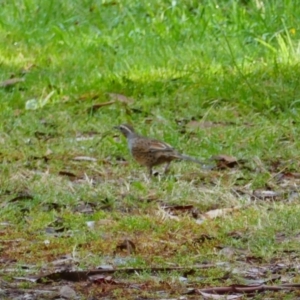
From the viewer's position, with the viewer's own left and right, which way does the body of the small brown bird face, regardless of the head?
facing to the left of the viewer

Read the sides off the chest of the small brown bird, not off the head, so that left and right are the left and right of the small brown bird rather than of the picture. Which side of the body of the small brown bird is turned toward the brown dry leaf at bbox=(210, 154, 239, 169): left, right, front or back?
back

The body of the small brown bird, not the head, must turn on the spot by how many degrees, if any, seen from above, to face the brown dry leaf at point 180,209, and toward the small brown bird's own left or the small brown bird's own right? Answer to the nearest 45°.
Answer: approximately 90° to the small brown bird's own left

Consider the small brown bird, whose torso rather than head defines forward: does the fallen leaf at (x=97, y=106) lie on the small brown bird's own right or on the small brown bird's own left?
on the small brown bird's own right

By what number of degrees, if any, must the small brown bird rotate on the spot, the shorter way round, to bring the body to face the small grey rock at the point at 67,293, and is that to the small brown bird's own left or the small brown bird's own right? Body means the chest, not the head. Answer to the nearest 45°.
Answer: approximately 90° to the small brown bird's own left

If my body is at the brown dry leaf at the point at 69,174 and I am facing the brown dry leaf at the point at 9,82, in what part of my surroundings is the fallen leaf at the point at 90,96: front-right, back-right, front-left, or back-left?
front-right

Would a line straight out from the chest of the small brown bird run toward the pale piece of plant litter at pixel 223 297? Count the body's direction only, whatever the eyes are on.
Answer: no

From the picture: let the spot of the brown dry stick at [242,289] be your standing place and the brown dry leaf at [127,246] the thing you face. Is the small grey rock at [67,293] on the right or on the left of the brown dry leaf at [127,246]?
left

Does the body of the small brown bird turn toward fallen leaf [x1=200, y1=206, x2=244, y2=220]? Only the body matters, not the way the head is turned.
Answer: no

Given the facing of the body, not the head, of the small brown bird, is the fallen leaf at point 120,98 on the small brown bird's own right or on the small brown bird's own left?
on the small brown bird's own right

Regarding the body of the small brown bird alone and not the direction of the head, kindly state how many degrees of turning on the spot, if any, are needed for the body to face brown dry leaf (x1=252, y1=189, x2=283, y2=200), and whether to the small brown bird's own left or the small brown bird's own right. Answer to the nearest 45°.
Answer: approximately 135° to the small brown bird's own left

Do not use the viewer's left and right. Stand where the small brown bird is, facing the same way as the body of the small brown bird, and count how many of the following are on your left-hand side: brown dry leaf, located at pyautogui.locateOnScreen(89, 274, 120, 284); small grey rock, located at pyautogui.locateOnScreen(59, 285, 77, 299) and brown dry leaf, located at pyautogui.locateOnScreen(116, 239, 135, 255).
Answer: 3

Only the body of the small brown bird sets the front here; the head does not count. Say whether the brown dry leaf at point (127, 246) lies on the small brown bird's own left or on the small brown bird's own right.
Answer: on the small brown bird's own left

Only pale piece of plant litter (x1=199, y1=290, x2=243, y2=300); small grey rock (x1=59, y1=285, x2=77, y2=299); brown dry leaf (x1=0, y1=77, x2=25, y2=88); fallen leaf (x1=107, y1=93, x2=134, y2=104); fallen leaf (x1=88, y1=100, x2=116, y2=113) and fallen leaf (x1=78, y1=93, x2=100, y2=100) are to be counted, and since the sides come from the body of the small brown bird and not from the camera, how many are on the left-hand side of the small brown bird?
2

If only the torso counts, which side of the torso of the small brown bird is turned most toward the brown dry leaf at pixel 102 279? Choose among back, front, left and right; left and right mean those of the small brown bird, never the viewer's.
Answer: left

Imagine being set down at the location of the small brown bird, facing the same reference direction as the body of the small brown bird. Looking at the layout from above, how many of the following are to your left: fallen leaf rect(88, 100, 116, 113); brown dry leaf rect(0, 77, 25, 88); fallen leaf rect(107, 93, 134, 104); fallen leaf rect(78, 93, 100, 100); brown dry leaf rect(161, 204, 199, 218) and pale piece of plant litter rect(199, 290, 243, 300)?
2

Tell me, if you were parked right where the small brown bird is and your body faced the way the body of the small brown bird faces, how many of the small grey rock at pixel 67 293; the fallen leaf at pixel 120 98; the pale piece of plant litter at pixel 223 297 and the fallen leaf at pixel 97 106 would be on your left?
2

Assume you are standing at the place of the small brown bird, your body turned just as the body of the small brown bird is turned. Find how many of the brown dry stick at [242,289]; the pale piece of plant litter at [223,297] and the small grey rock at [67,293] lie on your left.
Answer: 3

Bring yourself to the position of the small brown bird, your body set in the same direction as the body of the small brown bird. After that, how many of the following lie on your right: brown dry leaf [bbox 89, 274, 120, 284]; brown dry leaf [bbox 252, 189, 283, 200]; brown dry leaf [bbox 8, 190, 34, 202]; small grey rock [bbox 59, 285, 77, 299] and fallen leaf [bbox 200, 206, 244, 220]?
0

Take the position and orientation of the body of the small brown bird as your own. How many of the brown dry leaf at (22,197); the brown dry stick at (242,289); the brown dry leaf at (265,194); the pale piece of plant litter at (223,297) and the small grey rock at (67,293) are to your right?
0

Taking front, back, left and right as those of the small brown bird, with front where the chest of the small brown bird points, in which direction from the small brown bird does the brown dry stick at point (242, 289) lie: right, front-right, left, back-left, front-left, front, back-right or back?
left

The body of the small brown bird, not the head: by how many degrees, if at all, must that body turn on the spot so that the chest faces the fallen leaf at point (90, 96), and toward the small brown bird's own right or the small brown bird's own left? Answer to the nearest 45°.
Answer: approximately 90° to the small brown bird's own right
